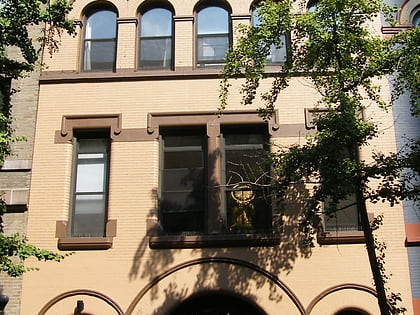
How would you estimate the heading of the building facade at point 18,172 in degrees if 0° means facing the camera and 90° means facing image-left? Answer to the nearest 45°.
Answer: approximately 0°

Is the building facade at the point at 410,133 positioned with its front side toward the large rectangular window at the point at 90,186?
no

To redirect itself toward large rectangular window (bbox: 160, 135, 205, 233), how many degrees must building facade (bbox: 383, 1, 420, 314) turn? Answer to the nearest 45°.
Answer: approximately 90° to its right

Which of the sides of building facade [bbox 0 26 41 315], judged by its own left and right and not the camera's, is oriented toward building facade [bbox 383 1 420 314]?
left

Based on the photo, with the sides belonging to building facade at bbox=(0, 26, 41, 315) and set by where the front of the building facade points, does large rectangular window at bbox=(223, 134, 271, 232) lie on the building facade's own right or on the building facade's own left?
on the building facade's own left

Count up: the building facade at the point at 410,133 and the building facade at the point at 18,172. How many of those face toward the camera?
2

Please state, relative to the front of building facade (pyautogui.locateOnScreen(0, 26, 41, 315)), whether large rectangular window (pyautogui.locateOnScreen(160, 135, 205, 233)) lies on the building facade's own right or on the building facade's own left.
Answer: on the building facade's own left

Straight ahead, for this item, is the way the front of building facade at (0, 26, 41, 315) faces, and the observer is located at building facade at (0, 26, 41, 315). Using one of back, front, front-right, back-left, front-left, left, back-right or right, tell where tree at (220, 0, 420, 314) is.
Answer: front-left

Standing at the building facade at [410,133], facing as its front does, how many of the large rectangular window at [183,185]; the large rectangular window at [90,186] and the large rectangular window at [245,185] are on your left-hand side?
0

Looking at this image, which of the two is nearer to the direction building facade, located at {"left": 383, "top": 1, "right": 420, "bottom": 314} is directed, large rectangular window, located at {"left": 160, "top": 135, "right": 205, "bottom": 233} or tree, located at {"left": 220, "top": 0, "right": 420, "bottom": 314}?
the tree

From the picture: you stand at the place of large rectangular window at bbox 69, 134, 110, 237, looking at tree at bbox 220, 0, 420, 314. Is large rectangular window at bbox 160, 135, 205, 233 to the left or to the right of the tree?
left

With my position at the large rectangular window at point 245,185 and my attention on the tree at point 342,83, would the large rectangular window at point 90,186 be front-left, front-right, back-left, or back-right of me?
back-right

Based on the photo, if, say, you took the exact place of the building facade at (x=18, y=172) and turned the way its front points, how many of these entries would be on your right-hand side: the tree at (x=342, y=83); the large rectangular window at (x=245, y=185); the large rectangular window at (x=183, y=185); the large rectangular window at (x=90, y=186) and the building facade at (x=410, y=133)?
0

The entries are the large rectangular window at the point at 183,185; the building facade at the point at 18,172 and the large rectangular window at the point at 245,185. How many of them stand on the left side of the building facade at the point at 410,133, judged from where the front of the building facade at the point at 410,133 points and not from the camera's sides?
0

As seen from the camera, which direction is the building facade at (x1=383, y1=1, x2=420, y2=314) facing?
toward the camera

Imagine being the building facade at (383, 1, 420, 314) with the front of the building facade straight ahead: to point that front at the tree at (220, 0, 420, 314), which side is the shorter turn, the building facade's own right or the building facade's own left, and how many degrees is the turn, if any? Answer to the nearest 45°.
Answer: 0° — it already faces it

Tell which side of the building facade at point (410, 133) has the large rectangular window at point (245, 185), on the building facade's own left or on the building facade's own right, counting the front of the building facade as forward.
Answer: on the building facade's own right
